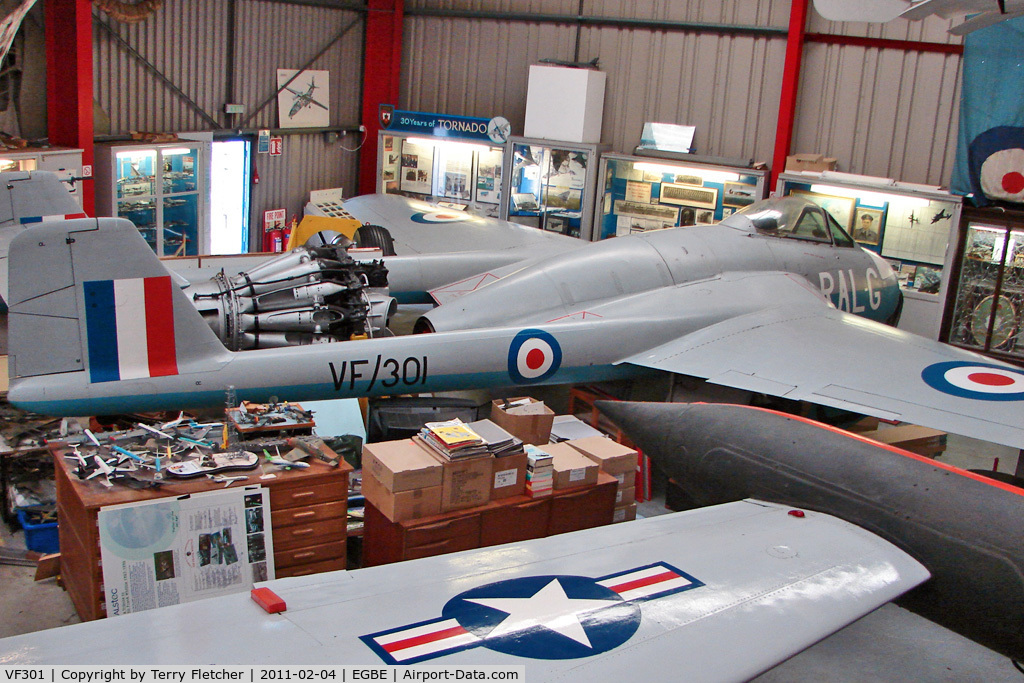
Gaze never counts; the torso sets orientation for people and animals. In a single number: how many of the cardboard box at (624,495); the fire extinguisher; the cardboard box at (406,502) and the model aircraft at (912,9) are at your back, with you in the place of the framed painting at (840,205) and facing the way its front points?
0

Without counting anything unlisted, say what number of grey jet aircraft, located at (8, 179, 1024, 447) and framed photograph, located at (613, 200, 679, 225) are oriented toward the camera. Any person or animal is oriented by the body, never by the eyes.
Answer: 1

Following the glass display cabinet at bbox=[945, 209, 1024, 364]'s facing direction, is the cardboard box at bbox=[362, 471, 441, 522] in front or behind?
in front

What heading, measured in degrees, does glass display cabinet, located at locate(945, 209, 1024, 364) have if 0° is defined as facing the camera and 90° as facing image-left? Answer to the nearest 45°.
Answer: approximately 45°

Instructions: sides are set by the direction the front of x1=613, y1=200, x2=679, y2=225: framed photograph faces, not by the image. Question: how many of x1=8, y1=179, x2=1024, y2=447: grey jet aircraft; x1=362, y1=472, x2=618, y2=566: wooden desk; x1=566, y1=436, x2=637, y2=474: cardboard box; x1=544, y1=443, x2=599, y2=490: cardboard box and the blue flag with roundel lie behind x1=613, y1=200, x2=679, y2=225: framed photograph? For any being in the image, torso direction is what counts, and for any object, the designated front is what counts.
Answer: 0

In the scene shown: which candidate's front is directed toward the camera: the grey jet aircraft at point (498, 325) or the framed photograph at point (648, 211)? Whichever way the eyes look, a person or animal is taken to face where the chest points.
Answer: the framed photograph

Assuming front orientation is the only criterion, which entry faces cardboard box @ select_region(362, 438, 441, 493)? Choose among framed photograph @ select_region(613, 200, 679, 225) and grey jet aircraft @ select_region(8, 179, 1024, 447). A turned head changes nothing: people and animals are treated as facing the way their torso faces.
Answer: the framed photograph

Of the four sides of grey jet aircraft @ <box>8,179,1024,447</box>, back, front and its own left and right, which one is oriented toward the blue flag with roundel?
front

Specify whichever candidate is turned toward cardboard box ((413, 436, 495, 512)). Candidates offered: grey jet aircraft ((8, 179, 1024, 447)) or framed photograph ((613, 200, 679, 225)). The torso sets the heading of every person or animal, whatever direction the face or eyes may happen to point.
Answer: the framed photograph

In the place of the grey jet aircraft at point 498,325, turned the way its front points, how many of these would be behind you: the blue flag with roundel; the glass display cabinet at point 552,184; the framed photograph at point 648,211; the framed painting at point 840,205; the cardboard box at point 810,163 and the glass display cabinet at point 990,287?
0

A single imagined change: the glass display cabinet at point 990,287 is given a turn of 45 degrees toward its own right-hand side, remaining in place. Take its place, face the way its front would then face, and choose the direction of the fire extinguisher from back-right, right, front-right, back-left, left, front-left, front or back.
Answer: front

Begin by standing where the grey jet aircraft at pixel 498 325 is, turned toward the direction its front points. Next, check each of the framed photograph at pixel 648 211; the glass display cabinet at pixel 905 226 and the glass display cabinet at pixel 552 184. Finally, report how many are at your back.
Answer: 0

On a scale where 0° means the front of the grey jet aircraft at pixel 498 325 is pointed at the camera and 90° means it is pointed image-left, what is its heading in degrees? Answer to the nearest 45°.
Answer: approximately 225°

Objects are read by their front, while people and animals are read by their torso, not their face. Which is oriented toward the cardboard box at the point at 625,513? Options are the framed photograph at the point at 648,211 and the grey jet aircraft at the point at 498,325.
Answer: the framed photograph

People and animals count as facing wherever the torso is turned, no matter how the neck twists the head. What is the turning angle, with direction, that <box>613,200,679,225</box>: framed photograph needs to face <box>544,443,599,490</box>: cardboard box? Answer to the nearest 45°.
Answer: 0° — it already faces it

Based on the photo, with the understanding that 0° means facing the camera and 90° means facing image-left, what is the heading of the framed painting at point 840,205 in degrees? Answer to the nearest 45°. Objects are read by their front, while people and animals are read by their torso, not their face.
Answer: approximately 45°

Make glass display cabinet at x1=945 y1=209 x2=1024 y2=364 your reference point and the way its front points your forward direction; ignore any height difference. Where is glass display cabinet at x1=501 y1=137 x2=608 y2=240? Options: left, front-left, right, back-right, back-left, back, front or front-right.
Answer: front-right

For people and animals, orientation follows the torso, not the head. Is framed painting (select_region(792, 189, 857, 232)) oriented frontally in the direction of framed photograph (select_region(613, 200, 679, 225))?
no

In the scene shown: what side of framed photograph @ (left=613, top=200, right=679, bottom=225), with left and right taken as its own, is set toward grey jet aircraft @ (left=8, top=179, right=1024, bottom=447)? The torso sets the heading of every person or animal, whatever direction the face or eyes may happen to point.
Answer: front

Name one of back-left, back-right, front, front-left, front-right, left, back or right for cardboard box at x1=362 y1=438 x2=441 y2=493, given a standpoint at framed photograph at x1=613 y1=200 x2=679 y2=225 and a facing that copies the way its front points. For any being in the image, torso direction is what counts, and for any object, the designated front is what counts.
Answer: front

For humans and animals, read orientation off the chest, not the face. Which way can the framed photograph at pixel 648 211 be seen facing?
toward the camera

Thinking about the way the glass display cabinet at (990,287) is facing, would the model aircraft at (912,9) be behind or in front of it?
in front
